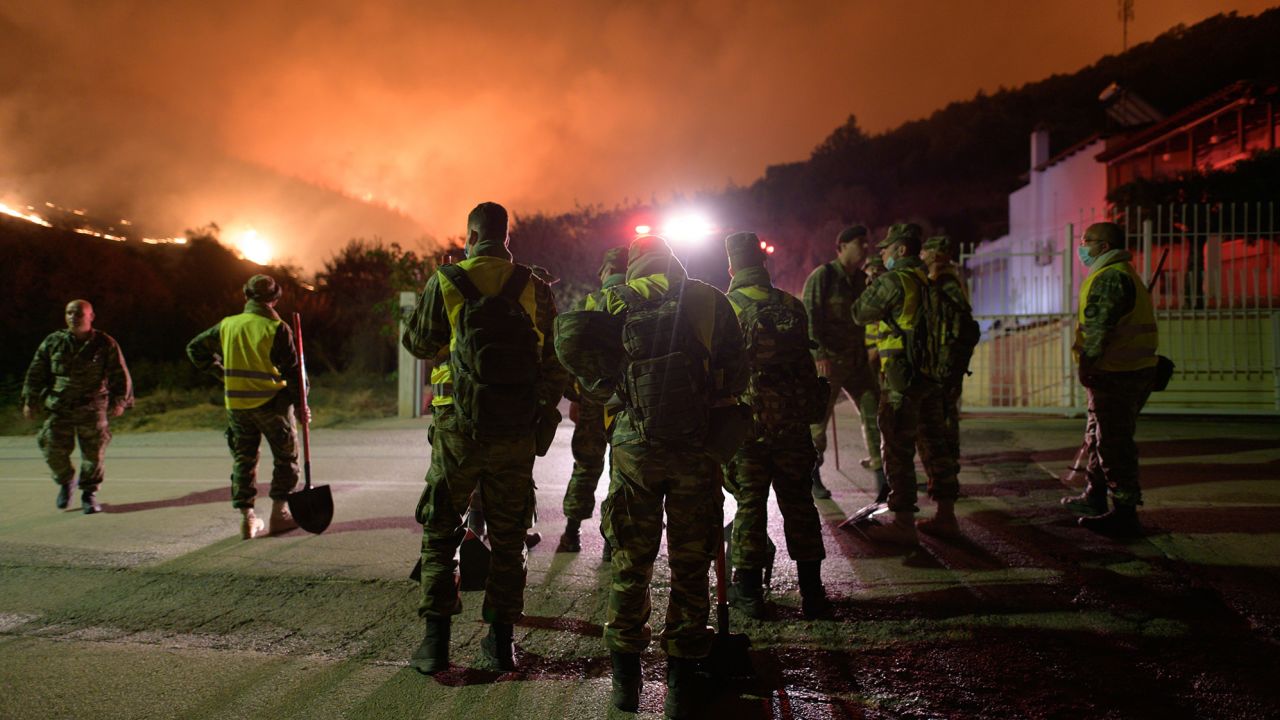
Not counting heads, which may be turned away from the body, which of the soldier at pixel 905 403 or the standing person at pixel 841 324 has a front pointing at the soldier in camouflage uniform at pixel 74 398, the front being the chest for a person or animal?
the soldier

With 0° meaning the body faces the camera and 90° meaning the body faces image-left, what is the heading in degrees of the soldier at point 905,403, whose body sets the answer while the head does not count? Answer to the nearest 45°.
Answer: approximately 90°

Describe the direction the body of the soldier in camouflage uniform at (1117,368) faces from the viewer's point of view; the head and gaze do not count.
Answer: to the viewer's left

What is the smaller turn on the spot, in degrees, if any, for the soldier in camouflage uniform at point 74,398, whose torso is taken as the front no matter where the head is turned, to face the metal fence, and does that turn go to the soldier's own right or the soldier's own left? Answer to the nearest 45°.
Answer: approximately 90° to the soldier's own left

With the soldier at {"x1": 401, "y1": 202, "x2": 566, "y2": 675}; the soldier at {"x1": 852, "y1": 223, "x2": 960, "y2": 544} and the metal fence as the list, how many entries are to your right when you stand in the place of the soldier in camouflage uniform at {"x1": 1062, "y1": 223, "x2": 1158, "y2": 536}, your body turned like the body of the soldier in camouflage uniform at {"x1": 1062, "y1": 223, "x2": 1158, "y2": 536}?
1

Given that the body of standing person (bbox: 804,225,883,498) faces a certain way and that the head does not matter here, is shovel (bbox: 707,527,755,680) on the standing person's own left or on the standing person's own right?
on the standing person's own right

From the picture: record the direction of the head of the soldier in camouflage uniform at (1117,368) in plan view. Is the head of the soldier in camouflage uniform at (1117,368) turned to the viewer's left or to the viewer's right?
to the viewer's left

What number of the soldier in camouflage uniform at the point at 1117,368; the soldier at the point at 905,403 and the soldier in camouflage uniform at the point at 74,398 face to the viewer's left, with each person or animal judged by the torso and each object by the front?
2

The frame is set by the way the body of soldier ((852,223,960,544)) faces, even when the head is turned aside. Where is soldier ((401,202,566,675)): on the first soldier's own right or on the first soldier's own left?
on the first soldier's own left

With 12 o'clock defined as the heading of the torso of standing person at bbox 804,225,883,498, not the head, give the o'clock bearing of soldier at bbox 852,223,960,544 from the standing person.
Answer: The soldier is roughly at 1 o'clock from the standing person.

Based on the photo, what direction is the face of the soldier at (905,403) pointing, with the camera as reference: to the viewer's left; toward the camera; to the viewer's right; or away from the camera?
to the viewer's left
